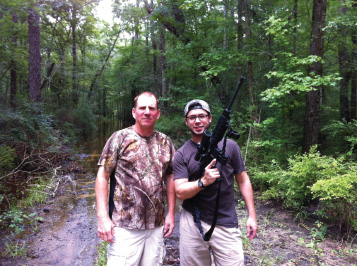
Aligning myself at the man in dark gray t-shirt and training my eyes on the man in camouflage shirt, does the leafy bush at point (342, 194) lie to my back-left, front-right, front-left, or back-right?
back-right

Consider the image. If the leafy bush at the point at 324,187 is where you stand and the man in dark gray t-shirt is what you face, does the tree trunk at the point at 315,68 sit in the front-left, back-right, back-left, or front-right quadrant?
back-right

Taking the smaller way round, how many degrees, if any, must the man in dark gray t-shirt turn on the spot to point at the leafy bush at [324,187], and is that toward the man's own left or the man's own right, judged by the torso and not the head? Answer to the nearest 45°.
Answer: approximately 135° to the man's own left

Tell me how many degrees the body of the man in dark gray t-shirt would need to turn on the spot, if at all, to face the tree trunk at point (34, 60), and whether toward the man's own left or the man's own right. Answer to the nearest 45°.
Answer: approximately 135° to the man's own right

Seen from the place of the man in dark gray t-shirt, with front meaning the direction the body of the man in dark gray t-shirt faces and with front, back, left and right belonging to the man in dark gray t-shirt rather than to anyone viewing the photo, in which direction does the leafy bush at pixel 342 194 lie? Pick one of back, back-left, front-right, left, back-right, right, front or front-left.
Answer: back-left

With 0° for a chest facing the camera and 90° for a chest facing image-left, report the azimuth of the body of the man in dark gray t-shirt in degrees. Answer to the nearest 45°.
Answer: approximately 0°
